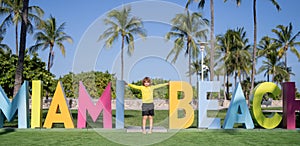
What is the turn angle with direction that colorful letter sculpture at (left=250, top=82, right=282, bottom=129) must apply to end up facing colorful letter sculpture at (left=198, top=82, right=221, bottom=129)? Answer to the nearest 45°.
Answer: approximately 90° to its right

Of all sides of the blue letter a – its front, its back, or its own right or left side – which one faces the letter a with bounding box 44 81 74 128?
right

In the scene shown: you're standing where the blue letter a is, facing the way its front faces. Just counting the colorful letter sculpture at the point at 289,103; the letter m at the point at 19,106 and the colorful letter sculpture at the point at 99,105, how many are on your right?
2

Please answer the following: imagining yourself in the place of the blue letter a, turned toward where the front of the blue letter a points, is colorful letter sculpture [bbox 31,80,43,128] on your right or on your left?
on your right

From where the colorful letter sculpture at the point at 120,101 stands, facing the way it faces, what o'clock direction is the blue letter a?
The blue letter a is roughly at 9 o'clock from the colorful letter sculpture.

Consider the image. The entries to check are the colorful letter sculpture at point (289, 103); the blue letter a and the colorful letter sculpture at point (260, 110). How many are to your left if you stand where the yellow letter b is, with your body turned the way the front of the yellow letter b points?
3

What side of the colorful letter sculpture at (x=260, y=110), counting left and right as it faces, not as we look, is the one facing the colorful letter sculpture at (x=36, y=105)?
right

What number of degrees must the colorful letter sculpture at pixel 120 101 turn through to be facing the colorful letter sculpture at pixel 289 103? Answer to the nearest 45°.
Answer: approximately 90° to its left

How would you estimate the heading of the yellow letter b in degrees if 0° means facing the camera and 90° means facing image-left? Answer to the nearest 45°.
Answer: approximately 0°

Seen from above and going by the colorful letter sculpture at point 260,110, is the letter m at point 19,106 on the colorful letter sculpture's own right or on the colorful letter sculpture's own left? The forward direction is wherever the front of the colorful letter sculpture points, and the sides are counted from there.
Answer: on the colorful letter sculpture's own right

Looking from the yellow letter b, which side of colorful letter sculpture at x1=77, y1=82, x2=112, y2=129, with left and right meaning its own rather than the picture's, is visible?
left
